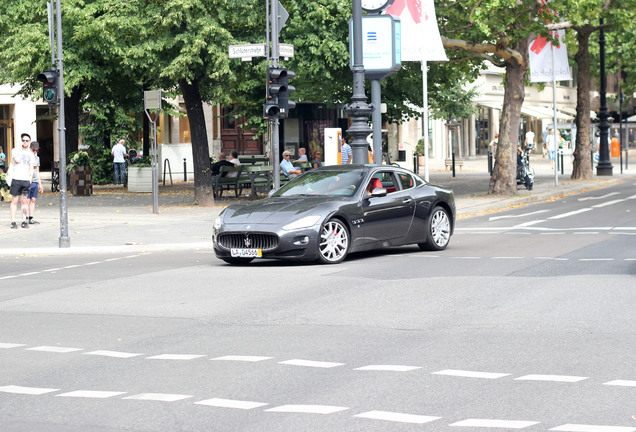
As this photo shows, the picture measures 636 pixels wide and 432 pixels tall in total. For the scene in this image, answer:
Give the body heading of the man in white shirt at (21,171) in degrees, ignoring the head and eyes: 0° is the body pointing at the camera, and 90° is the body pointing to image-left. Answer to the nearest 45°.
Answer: approximately 0°

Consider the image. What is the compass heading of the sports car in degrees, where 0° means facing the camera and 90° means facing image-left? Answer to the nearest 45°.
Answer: approximately 45°
